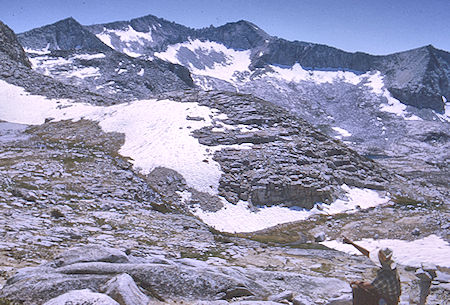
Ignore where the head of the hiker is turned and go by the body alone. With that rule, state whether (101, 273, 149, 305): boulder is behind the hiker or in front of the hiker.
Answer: in front

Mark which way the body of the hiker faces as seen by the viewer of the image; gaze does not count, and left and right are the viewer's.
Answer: facing to the left of the viewer

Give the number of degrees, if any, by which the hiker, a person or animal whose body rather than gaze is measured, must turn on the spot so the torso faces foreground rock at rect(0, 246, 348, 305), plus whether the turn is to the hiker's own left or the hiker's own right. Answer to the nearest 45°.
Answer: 0° — they already face it

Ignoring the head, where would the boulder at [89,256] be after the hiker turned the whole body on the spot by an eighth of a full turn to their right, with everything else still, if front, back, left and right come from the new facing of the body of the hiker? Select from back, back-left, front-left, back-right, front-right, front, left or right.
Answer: front-left
